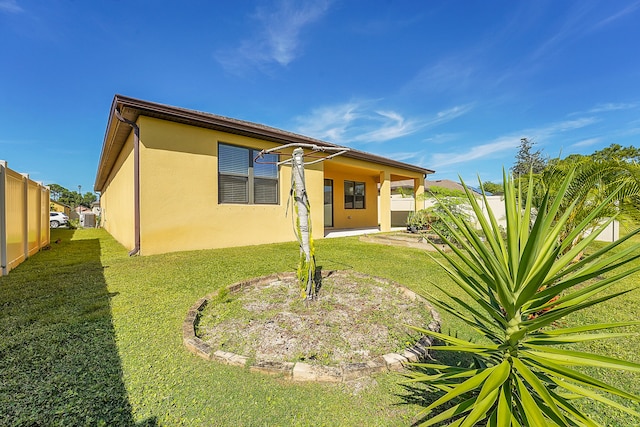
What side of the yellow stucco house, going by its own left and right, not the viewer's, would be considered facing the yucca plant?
back

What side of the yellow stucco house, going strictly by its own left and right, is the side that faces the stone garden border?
back

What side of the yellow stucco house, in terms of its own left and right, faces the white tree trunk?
back

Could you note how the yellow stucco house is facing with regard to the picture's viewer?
facing away from the viewer and to the left of the viewer

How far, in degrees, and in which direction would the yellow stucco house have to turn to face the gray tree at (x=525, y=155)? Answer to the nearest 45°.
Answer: approximately 90° to its right
